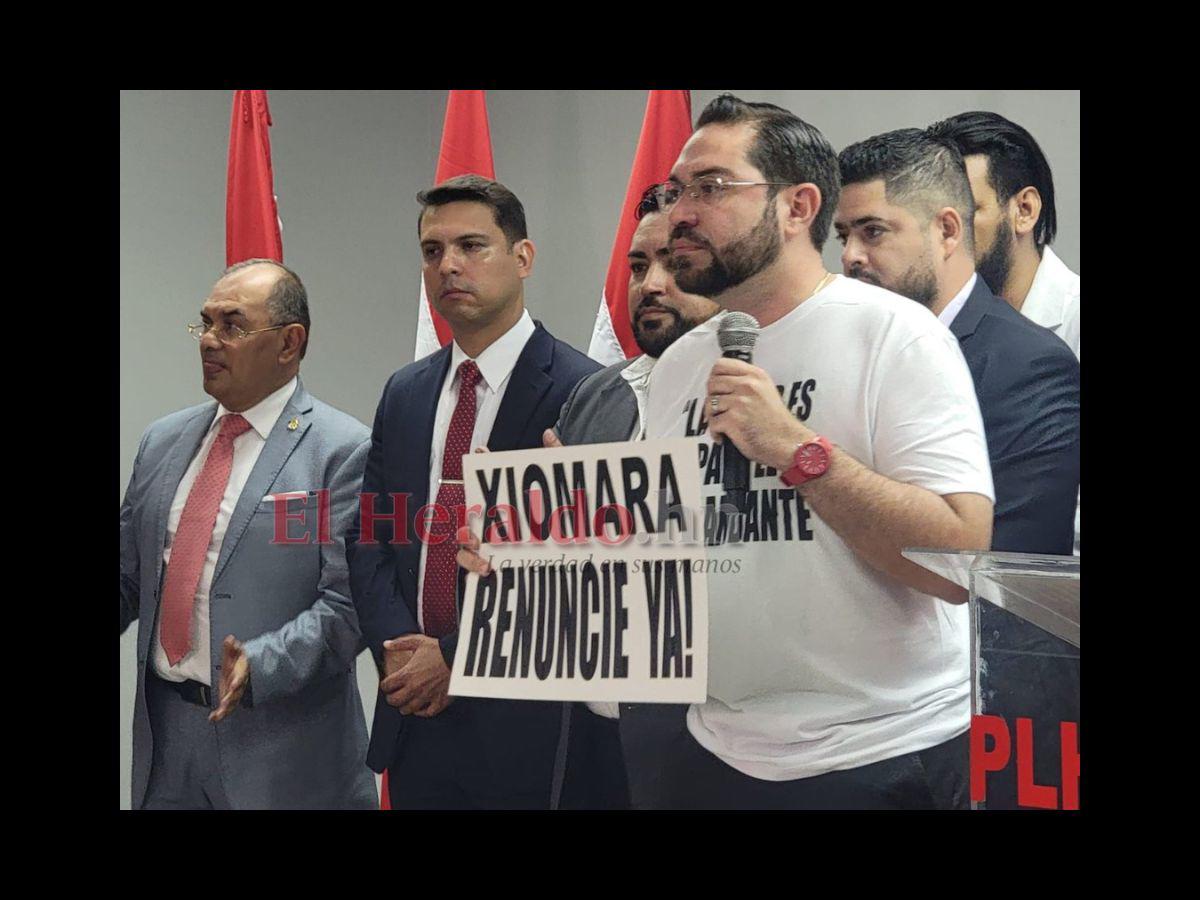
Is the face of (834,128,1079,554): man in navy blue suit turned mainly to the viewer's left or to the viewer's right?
to the viewer's left

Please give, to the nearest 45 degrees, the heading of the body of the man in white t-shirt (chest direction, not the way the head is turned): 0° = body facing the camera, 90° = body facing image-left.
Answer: approximately 45°

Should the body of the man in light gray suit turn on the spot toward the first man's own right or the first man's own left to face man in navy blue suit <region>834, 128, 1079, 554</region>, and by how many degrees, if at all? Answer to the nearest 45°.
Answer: approximately 90° to the first man's own left

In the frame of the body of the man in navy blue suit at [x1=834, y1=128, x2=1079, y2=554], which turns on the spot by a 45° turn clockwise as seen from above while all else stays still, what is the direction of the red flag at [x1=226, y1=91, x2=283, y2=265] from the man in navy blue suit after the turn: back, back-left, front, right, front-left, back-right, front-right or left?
front

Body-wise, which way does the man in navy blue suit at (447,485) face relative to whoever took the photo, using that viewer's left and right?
facing the viewer and to the left of the viewer

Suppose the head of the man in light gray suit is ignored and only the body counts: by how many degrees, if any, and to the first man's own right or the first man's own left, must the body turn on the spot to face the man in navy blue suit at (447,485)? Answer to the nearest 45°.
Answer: approximately 90° to the first man's own left

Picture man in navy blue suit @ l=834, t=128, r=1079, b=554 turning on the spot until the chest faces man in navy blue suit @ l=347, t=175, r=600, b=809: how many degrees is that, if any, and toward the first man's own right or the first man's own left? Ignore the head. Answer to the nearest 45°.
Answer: approximately 45° to the first man's own right

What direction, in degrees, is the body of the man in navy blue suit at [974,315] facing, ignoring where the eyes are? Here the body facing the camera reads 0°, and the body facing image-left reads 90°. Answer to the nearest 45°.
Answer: approximately 45°

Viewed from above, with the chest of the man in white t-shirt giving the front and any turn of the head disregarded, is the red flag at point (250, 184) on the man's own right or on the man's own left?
on the man's own right
